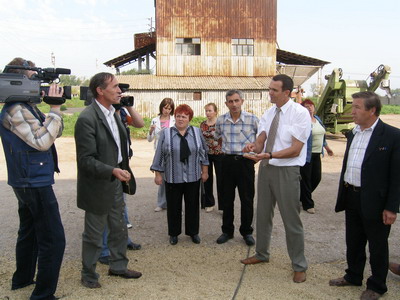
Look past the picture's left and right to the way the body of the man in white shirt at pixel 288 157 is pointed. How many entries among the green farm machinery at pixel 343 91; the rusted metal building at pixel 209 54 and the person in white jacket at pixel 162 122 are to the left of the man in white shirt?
0

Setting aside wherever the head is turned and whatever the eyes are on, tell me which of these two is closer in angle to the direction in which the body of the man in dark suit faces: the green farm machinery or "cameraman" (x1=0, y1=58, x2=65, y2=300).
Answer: the cameraman

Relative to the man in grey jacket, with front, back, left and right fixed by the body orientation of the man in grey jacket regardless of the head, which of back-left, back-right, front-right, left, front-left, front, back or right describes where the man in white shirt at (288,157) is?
front-left

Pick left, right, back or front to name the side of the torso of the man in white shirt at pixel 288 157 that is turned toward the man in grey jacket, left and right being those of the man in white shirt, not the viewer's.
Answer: front

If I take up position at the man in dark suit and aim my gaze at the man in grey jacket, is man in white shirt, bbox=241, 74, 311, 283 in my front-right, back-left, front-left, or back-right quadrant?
front-right

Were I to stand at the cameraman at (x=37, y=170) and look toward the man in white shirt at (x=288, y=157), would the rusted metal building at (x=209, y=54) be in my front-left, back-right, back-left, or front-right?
front-left

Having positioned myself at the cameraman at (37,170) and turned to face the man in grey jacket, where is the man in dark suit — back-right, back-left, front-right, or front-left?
front-right

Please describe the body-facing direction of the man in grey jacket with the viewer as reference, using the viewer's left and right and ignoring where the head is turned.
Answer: facing the viewer and to the right of the viewer

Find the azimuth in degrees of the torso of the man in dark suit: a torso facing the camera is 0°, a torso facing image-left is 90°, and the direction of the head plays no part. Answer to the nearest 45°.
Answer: approximately 45°

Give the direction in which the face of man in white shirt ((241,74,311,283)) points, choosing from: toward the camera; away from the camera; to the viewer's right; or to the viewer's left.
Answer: to the viewer's left

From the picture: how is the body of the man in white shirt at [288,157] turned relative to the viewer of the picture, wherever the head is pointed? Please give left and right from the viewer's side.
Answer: facing the viewer and to the left of the viewer

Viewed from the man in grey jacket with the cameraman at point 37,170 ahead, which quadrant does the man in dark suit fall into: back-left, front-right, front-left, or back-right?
back-left

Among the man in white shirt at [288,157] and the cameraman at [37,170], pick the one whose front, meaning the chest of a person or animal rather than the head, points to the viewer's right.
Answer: the cameraman

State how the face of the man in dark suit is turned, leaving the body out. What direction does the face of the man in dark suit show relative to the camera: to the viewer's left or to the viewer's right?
to the viewer's left

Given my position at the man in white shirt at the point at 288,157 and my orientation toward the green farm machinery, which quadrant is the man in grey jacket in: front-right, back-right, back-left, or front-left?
back-left

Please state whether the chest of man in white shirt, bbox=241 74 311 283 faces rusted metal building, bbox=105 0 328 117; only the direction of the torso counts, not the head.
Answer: no

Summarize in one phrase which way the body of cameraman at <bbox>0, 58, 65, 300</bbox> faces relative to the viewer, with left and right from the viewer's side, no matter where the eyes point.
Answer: facing to the right of the viewer

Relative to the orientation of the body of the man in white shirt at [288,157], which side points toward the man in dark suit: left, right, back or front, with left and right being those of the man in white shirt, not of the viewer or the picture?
left

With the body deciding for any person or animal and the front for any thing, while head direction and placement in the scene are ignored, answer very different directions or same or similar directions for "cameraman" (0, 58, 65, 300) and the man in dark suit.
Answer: very different directions

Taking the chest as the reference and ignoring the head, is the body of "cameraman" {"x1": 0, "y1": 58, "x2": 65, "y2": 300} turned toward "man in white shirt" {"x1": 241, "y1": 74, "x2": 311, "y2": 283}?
yes

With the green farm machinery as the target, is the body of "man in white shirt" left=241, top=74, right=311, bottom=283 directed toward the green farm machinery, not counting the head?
no
